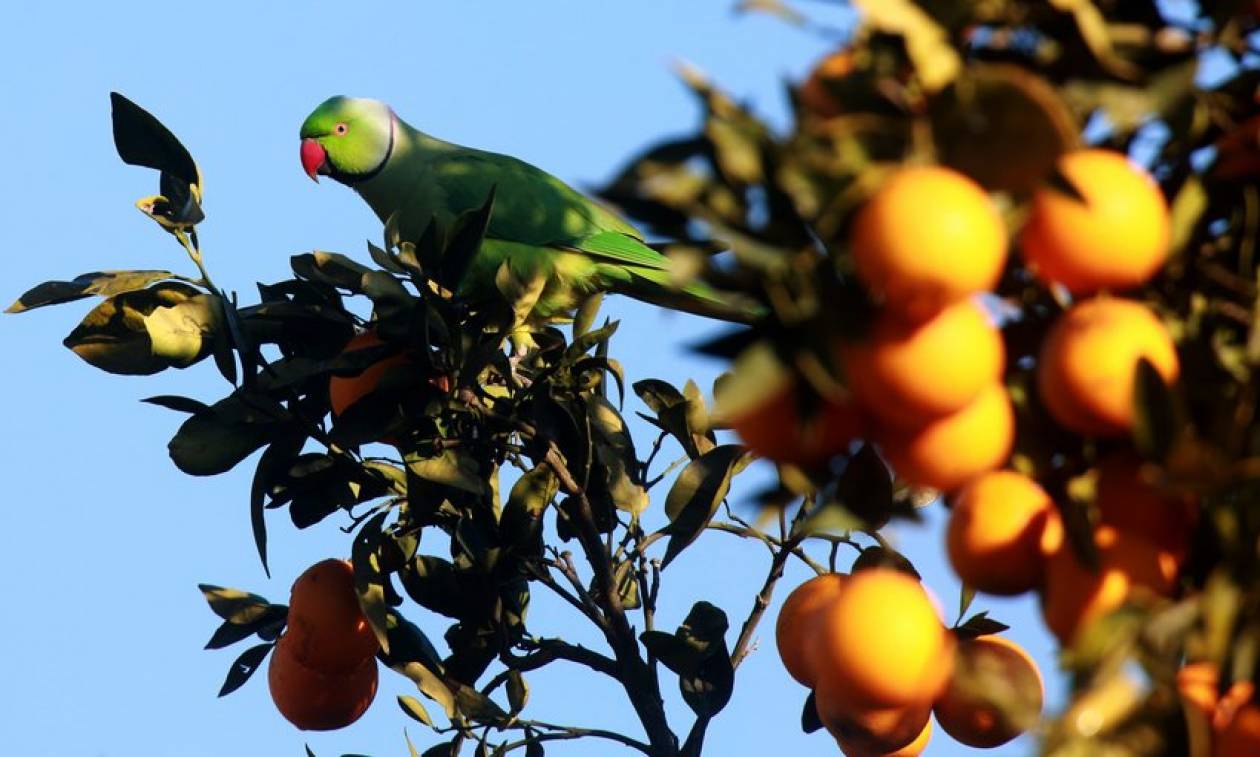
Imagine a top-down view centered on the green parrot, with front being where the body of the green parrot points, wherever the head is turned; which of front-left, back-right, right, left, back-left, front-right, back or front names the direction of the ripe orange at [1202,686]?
left

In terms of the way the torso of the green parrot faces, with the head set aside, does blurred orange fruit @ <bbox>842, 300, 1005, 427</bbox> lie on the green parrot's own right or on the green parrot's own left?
on the green parrot's own left

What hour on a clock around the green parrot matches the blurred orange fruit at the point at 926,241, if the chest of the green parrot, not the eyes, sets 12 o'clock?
The blurred orange fruit is roughly at 9 o'clock from the green parrot.

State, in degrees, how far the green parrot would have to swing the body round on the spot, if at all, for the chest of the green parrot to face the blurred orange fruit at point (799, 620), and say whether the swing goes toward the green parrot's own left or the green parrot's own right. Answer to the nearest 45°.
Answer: approximately 90° to the green parrot's own left

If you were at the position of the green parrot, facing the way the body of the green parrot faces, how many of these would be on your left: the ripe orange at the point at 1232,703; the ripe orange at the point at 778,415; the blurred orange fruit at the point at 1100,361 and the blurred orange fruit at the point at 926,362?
4

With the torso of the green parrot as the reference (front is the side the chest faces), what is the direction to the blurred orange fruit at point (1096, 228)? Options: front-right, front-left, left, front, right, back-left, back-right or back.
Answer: left

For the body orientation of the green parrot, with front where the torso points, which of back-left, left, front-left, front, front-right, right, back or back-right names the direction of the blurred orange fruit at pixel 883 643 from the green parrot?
left

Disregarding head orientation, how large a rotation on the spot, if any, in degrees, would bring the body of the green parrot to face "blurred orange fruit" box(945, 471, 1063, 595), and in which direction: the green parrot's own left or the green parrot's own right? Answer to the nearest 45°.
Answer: approximately 90° to the green parrot's own left

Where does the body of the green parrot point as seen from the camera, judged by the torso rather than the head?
to the viewer's left

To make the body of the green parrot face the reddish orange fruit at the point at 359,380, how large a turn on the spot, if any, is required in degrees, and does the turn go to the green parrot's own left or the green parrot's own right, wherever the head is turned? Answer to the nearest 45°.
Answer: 0° — it already faces it
